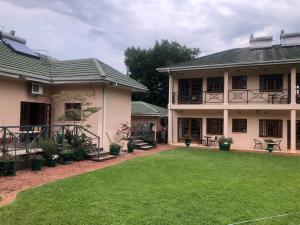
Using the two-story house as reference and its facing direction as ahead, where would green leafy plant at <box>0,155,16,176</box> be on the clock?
The green leafy plant is roughly at 1 o'clock from the two-story house.

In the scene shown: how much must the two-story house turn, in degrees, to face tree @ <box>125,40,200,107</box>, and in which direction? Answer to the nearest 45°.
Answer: approximately 135° to its right

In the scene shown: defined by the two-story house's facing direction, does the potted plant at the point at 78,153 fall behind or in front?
in front

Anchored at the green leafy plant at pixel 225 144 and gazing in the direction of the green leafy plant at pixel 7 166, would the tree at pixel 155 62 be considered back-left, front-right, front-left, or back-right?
back-right

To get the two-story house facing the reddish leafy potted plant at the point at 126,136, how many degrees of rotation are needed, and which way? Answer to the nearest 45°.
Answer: approximately 45° to its right

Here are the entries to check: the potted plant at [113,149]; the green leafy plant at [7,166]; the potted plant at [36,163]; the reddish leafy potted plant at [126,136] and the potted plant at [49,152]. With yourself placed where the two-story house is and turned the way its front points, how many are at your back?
0

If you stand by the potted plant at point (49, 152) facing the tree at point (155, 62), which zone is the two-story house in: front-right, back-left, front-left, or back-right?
front-right

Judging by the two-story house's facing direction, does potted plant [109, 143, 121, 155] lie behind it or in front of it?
in front

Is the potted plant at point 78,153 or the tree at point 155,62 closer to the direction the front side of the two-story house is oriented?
the potted plant

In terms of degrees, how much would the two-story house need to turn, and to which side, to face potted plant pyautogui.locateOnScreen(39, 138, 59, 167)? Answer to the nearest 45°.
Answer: approximately 45° to its right

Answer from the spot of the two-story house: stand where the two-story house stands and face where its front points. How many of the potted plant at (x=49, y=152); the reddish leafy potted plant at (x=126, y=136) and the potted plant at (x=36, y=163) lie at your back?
0

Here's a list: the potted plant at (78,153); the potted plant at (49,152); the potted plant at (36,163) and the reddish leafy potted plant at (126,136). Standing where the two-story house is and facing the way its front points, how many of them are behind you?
0

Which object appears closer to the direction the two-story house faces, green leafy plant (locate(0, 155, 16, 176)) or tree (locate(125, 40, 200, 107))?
the green leafy plant

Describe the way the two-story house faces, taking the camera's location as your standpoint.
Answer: facing the viewer

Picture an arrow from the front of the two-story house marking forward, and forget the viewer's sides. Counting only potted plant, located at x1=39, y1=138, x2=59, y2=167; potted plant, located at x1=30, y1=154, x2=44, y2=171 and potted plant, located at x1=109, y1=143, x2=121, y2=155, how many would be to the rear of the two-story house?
0

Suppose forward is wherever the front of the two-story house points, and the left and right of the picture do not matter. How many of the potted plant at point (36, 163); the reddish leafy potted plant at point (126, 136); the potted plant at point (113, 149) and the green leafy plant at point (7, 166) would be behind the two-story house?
0

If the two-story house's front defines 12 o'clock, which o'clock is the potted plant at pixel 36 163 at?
The potted plant is roughly at 1 o'clock from the two-story house.
